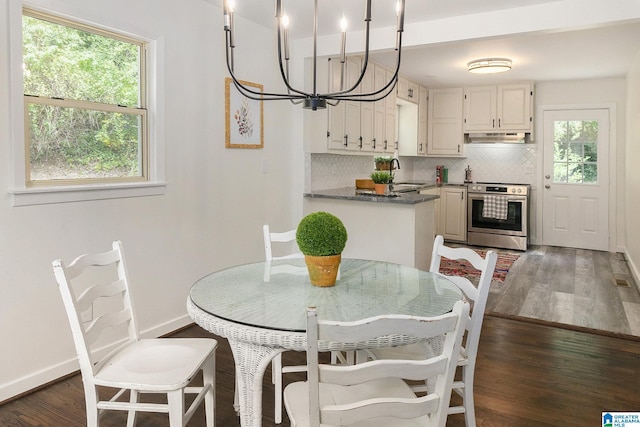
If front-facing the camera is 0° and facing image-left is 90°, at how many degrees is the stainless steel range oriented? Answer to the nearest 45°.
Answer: approximately 0°

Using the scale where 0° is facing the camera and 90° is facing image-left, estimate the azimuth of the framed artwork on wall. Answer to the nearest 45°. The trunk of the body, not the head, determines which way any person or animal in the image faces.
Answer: approximately 315°

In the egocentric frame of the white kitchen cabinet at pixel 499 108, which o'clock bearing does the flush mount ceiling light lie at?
The flush mount ceiling light is roughly at 12 o'clock from the white kitchen cabinet.

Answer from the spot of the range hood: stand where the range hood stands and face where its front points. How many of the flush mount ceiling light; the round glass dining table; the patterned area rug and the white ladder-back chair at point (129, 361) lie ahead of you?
4

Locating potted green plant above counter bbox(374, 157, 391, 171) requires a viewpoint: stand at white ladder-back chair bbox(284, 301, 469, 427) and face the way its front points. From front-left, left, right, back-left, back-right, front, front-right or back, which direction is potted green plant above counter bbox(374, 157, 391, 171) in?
front-right

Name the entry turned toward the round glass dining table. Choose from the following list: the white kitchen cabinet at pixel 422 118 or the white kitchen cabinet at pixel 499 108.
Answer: the white kitchen cabinet at pixel 499 108

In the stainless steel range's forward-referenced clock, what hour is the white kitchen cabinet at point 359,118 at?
The white kitchen cabinet is roughly at 1 o'clock from the stainless steel range.

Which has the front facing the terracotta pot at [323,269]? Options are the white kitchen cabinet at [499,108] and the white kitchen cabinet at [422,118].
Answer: the white kitchen cabinet at [499,108]

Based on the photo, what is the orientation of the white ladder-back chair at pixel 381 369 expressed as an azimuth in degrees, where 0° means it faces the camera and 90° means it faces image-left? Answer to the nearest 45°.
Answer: approximately 135°
